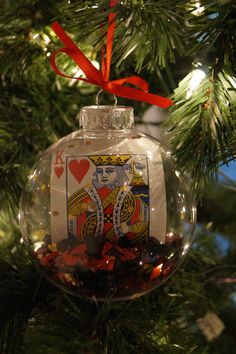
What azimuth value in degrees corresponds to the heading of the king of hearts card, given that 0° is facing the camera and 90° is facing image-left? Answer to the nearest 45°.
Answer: approximately 0°
